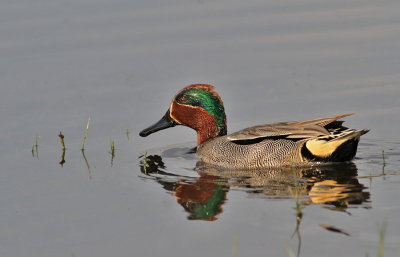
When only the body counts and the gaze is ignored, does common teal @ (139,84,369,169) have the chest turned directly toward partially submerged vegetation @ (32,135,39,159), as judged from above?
yes

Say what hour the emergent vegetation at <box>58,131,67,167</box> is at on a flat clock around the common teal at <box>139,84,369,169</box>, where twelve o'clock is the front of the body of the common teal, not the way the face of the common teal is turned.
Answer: The emergent vegetation is roughly at 12 o'clock from the common teal.

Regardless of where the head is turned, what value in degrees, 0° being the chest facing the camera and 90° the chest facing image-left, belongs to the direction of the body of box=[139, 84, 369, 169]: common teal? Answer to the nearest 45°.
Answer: approximately 90°
